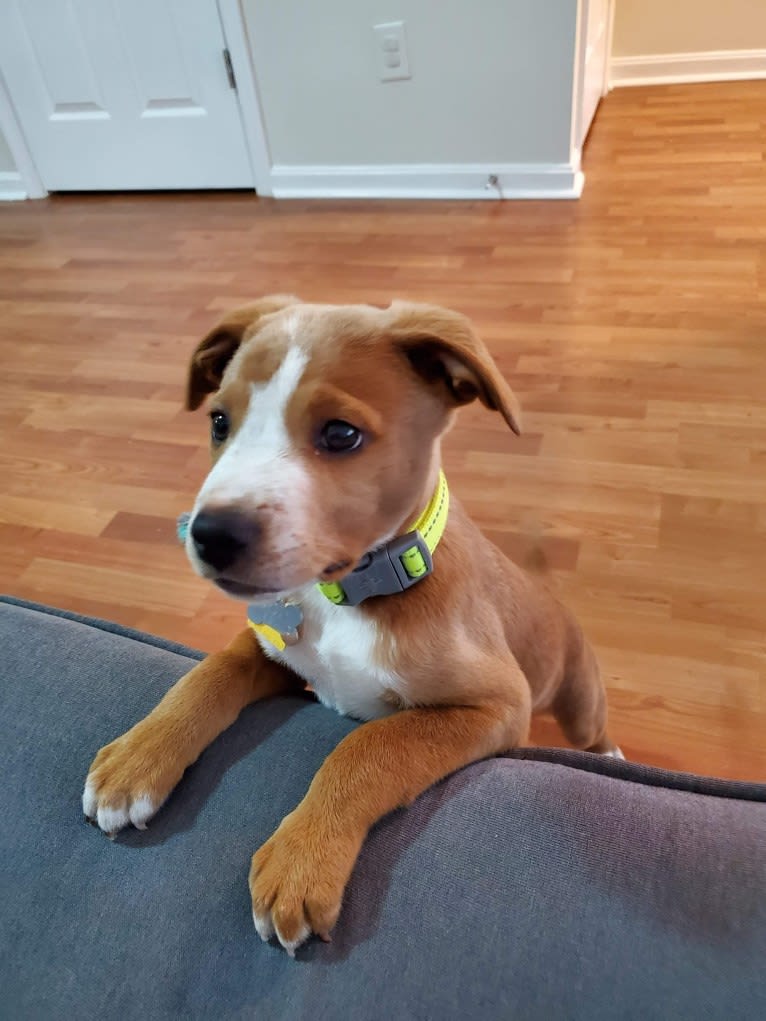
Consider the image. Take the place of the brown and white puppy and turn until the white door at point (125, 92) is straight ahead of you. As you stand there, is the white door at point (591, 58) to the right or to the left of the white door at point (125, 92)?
right

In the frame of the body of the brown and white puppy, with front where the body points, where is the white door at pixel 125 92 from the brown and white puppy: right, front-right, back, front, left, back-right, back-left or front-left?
back-right

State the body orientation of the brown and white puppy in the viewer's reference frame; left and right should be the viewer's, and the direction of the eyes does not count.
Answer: facing the viewer and to the left of the viewer

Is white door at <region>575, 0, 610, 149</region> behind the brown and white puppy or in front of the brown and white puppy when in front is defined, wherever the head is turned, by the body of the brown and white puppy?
behind
